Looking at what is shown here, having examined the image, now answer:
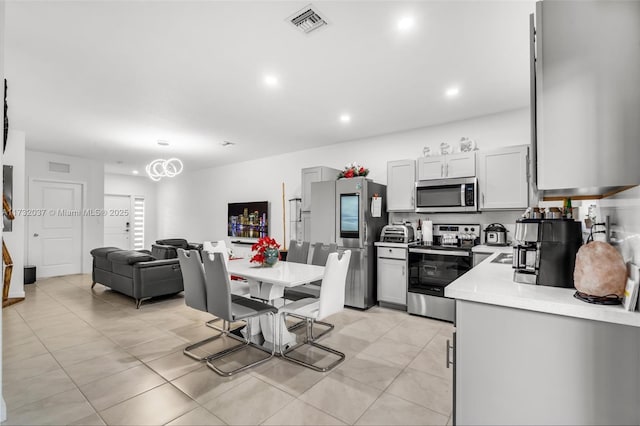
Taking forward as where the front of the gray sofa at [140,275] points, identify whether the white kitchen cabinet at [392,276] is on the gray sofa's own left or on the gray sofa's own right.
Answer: on the gray sofa's own right

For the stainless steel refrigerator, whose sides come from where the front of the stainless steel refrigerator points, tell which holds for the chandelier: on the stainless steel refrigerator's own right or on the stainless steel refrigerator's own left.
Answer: on the stainless steel refrigerator's own right

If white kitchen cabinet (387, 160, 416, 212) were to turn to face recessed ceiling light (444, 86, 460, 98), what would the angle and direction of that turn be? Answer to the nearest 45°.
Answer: approximately 45° to its left

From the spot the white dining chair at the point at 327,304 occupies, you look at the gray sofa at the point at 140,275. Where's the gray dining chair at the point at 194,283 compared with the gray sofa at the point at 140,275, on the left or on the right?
left

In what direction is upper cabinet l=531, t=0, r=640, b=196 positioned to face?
to the viewer's left

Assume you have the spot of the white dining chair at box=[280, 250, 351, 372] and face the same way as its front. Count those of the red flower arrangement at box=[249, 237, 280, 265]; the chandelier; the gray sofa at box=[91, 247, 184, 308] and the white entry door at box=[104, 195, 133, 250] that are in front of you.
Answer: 4

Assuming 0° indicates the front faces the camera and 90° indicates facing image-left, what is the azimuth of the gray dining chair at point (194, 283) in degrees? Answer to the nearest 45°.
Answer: approximately 225°

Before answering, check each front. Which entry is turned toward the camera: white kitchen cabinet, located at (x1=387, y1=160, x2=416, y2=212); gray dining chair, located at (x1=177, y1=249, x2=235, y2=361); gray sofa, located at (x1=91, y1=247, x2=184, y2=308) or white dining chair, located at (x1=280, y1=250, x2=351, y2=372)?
the white kitchen cabinet

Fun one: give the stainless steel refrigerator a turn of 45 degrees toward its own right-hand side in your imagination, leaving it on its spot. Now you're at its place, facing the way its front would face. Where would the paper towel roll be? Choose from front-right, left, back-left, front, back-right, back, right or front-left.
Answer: back

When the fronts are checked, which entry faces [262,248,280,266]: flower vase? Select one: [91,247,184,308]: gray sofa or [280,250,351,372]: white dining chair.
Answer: the white dining chair

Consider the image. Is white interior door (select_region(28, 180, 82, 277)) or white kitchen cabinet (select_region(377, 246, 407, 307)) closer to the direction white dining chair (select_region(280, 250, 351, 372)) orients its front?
the white interior door
